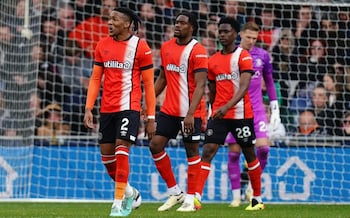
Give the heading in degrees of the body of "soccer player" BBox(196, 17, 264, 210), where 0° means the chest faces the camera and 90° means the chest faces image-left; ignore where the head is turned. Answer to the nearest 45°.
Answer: approximately 45°

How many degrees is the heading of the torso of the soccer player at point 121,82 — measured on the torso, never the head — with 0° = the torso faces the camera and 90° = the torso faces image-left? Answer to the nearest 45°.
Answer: approximately 45°

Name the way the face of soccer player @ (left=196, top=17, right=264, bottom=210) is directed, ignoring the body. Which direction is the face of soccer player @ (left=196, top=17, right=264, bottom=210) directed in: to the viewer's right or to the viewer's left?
to the viewer's left

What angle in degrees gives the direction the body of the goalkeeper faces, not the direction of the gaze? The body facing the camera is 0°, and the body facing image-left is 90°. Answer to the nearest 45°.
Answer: approximately 45°

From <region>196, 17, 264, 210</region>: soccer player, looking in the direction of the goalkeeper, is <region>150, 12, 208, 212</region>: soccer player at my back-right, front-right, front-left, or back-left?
back-left

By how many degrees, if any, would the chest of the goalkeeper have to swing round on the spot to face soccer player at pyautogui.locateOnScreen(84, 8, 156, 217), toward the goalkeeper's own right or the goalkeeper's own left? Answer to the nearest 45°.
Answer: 0° — they already face them

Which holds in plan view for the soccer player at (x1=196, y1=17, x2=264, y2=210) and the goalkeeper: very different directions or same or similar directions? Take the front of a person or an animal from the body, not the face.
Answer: same or similar directions

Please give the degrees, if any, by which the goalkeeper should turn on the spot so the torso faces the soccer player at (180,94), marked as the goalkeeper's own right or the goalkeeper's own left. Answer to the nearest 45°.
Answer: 0° — they already face them

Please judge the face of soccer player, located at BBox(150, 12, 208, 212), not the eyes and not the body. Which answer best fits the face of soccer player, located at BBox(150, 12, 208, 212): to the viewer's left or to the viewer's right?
to the viewer's left

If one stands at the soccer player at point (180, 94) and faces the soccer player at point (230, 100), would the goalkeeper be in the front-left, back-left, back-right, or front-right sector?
front-left

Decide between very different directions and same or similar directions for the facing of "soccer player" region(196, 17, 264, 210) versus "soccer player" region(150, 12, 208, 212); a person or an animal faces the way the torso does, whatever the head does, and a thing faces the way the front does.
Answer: same or similar directions

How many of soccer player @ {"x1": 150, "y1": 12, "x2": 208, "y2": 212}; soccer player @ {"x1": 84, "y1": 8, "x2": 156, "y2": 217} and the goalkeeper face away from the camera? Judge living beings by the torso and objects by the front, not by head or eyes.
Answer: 0
